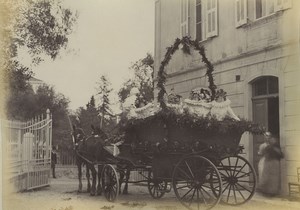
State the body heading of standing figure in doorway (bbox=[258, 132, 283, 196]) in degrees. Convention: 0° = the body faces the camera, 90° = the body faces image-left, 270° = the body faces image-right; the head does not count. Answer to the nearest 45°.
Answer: approximately 45°

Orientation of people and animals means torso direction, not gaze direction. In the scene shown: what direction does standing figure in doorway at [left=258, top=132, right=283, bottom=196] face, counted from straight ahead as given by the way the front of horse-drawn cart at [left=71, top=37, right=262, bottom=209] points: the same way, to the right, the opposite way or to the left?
to the left

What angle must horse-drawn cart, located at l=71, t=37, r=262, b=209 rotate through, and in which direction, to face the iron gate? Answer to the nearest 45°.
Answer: approximately 45° to its left

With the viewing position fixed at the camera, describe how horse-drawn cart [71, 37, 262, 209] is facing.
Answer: facing away from the viewer and to the left of the viewer
